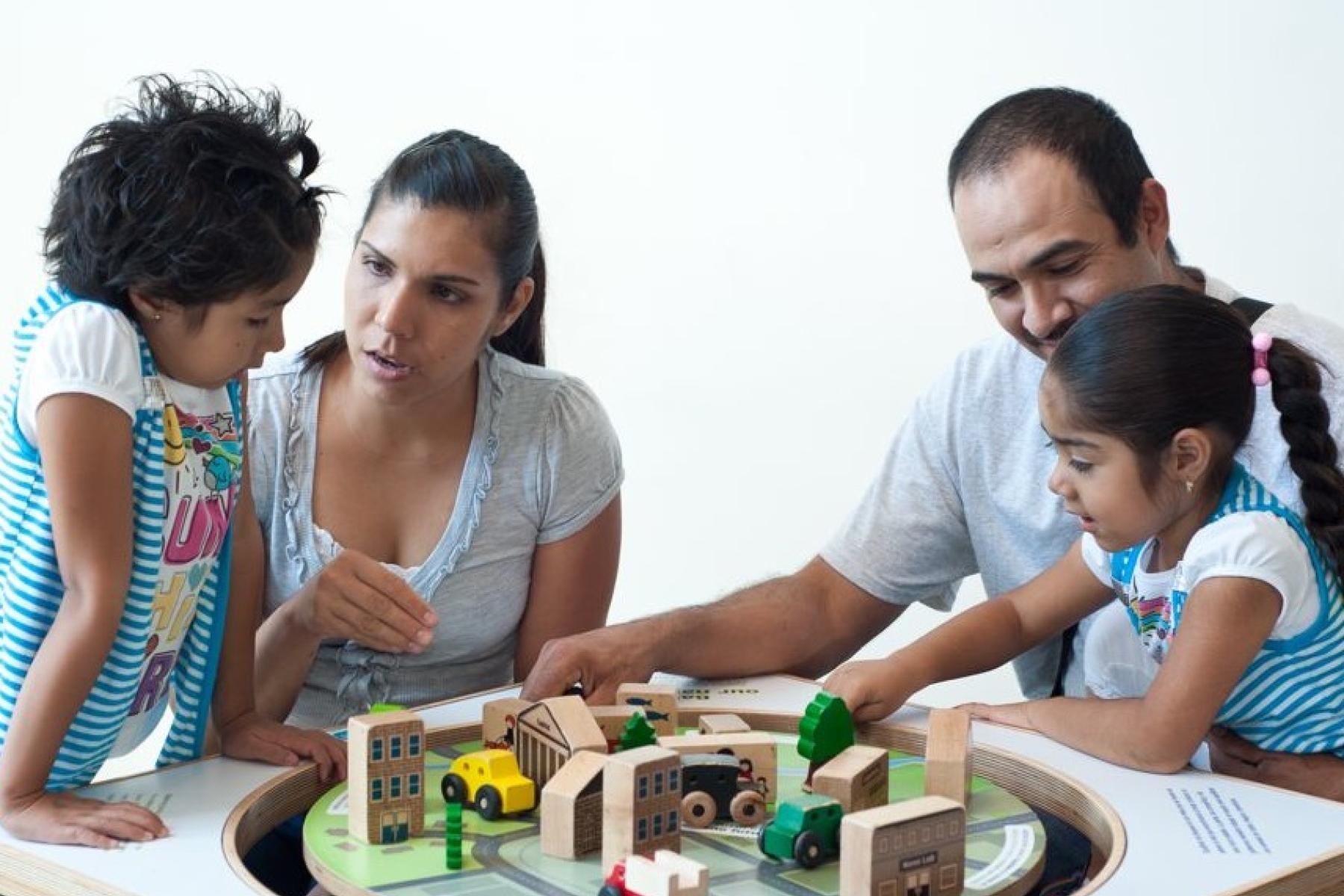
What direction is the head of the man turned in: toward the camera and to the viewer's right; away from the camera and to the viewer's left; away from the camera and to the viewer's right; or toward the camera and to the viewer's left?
toward the camera and to the viewer's left

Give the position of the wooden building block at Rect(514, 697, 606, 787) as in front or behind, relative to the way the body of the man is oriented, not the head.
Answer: in front

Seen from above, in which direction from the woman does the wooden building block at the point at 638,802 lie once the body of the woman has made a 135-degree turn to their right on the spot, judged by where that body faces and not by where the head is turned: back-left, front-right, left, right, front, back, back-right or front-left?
back

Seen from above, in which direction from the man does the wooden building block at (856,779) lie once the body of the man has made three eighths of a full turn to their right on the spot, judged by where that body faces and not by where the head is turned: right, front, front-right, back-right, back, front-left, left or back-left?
back

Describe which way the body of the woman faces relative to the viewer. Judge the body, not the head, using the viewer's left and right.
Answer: facing the viewer and to the left of the viewer

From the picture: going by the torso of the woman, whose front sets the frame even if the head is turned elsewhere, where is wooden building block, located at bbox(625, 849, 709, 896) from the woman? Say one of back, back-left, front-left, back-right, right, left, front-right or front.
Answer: front-left

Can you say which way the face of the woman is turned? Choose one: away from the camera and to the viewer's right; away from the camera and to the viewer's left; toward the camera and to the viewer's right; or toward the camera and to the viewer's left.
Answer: toward the camera and to the viewer's left

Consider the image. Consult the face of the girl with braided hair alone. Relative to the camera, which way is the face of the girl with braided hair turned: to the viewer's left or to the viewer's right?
to the viewer's left

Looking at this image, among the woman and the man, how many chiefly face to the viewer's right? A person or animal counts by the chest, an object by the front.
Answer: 0

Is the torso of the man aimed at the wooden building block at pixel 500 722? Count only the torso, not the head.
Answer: yes

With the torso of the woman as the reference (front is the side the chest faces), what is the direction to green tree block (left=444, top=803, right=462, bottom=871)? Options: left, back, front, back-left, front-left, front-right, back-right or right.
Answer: front-left
